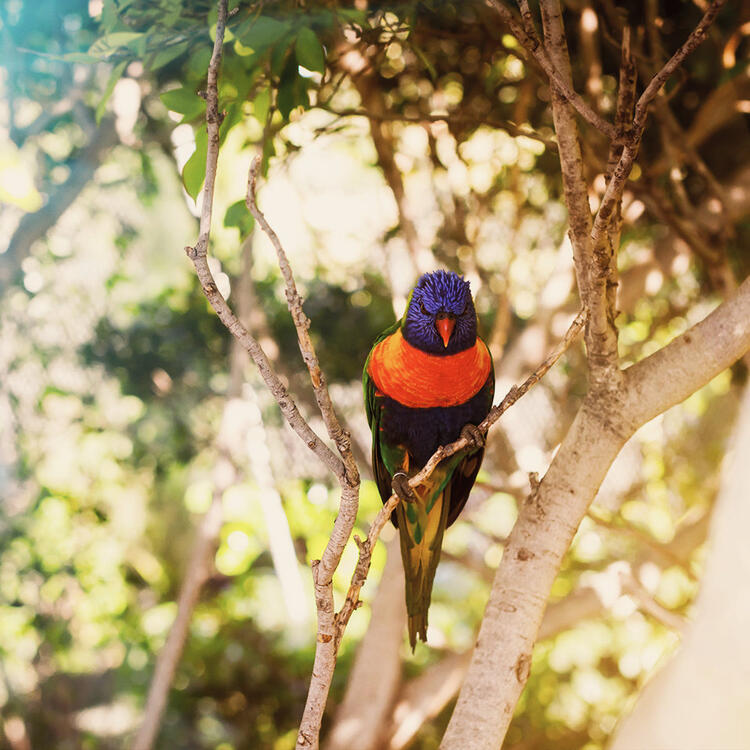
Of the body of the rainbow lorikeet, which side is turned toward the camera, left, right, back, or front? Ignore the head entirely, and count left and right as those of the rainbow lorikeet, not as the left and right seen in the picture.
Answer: front
